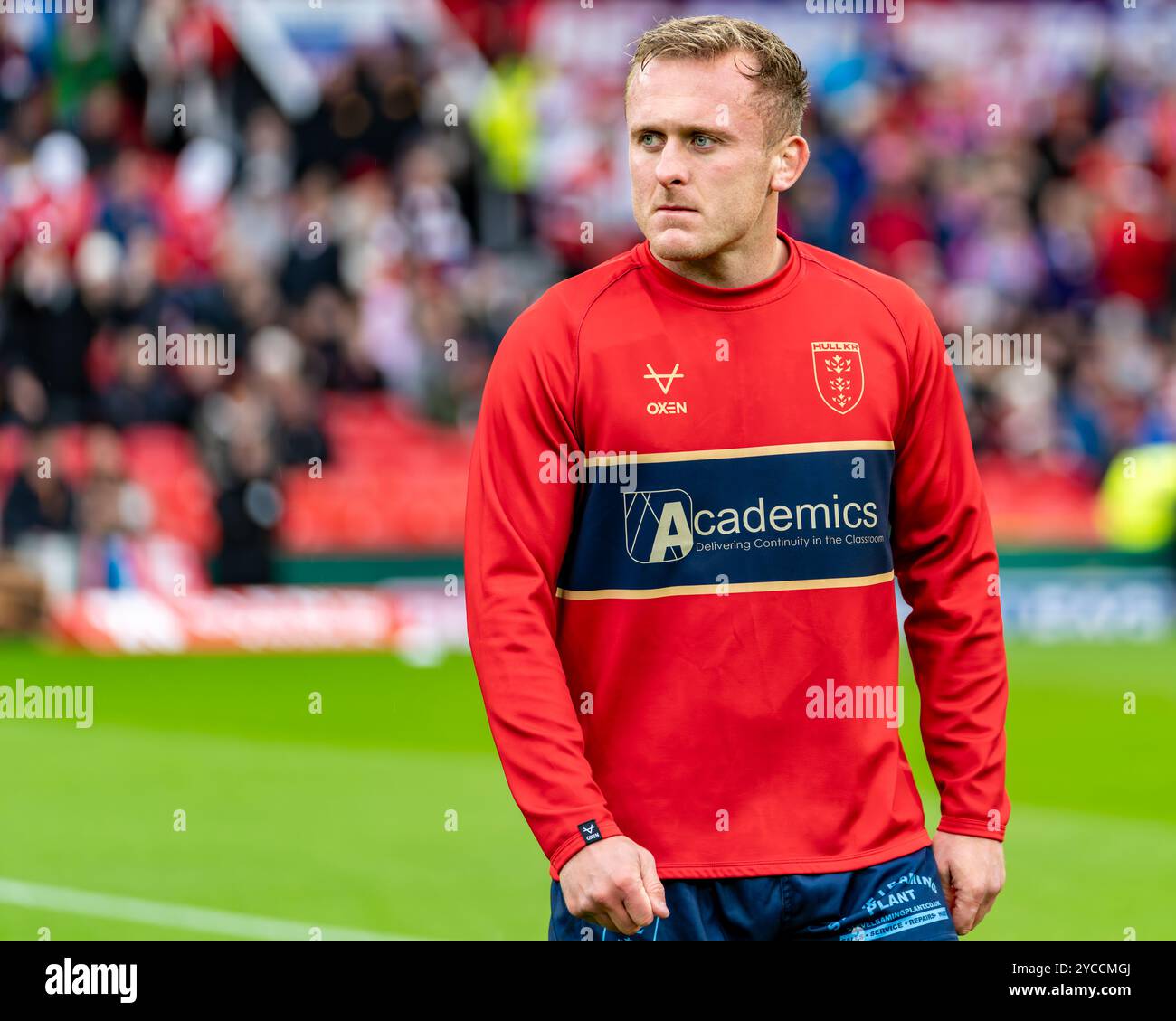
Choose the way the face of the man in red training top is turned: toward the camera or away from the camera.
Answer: toward the camera

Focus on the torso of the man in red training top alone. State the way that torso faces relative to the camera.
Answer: toward the camera
